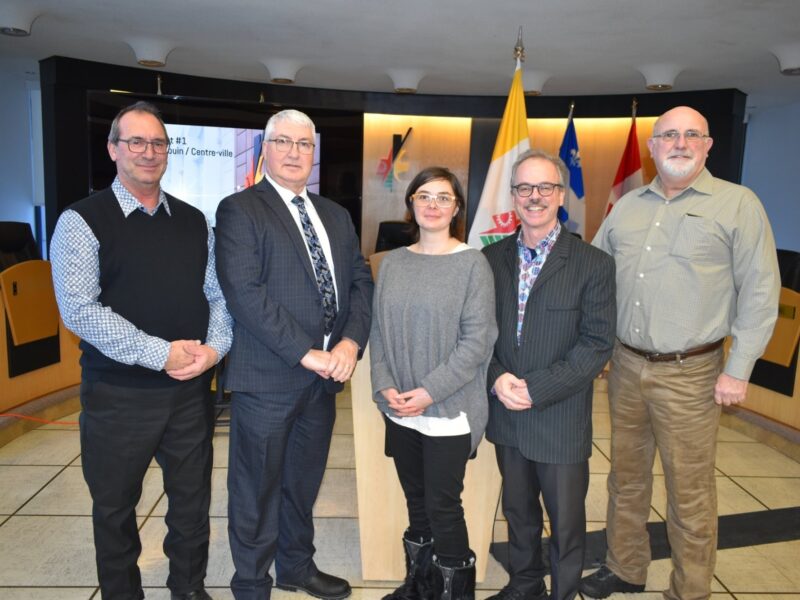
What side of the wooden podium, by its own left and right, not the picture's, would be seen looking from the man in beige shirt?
left

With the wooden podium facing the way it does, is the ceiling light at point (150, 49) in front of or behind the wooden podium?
behind

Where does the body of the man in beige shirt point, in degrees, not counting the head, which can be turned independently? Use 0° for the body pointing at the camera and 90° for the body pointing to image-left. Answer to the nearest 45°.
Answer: approximately 45°

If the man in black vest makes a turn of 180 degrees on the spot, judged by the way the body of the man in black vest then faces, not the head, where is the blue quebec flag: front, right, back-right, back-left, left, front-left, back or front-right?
right

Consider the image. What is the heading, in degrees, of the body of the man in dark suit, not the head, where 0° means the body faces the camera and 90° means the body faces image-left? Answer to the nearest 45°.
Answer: approximately 315°

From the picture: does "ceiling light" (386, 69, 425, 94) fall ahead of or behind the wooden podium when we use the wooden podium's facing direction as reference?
behind

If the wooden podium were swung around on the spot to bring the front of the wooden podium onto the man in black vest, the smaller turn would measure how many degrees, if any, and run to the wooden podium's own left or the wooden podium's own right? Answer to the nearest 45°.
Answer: approximately 45° to the wooden podium's own right

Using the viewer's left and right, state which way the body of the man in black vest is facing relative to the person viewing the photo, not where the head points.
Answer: facing the viewer and to the right of the viewer

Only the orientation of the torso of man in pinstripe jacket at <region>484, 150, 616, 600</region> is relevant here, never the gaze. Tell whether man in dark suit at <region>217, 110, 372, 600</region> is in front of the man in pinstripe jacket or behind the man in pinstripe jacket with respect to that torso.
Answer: in front

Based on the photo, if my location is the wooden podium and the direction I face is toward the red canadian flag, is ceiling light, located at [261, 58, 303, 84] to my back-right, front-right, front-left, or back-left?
front-left

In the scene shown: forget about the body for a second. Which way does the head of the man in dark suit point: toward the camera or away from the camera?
toward the camera

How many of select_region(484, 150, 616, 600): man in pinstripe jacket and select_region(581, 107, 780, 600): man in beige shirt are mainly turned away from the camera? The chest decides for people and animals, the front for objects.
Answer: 0

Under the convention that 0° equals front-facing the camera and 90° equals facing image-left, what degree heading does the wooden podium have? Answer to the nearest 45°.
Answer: approximately 0°
